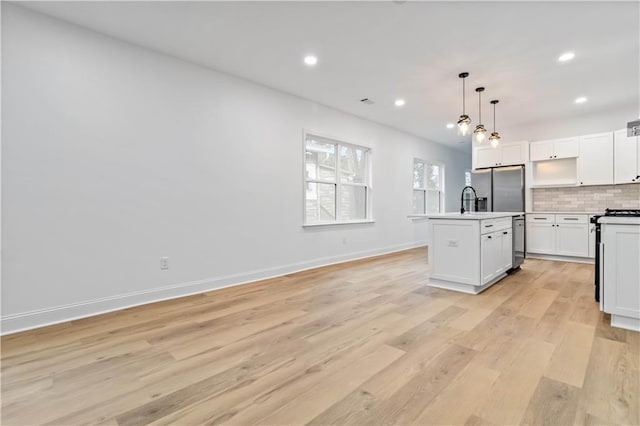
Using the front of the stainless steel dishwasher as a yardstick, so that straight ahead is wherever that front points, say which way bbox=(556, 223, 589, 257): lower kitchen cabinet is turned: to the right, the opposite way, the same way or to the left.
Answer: to the right

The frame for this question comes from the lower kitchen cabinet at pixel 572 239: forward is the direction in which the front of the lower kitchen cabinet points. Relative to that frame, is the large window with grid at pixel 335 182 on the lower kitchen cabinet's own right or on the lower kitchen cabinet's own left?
on the lower kitchen cabinet's own right

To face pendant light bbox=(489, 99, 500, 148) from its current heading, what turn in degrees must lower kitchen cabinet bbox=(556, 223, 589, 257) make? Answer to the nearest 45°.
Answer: approximately 45° to its right

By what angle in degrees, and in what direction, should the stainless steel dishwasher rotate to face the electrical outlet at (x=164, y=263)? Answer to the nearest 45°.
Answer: approximately 135° to its right

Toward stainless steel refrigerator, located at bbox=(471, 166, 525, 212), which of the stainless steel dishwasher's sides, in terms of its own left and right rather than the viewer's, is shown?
left

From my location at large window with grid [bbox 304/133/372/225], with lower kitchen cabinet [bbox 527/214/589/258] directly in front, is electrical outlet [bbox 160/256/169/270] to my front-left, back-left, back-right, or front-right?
back-right

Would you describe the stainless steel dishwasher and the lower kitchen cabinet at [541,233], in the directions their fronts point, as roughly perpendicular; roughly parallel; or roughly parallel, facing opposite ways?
roughly perpendicular

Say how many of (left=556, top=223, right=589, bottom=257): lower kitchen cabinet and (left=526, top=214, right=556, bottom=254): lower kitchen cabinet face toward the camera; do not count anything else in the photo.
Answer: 2

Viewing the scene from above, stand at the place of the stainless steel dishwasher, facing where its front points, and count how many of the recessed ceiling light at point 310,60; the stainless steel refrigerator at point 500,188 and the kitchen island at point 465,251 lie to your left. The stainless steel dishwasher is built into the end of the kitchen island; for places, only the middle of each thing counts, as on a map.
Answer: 1

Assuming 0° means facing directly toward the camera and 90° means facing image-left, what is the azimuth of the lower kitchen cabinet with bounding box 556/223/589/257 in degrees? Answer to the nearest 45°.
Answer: approximately 0°

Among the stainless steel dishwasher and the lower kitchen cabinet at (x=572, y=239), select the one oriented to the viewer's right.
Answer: the stainless steel dishwasher

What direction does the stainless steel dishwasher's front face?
to the viewer's right
